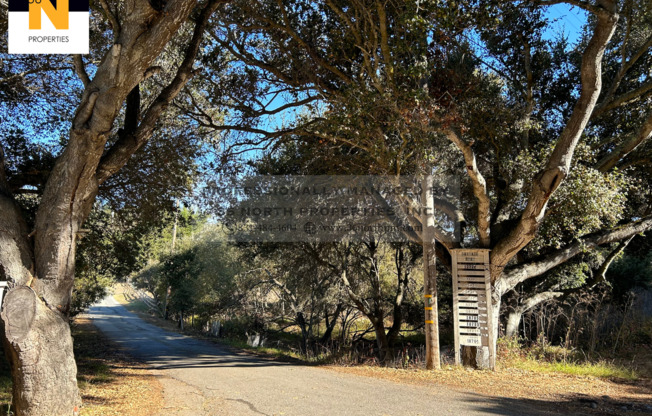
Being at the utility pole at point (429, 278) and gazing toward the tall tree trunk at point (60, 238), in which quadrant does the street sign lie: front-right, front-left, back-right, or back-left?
back-left

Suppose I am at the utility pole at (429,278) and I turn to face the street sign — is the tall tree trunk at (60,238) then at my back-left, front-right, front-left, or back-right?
back-right

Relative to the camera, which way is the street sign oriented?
toward the camera

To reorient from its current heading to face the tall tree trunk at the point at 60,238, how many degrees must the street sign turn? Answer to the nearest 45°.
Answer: approximately 45° to its right

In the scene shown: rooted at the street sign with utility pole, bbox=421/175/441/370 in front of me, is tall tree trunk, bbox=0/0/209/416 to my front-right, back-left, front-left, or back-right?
front-left
